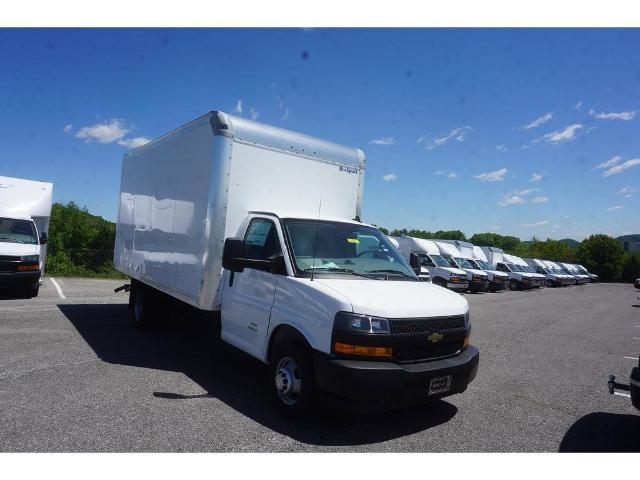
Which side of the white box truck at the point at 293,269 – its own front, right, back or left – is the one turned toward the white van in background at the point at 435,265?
left

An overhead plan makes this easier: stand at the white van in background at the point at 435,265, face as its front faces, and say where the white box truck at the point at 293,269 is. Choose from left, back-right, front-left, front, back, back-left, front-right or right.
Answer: front-right

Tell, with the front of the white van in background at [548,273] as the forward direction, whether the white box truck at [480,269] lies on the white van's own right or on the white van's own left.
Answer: on the white van's own right

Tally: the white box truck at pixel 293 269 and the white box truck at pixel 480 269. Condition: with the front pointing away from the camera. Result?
0

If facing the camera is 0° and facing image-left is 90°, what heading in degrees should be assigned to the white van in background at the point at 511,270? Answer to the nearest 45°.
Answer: approximately 315°

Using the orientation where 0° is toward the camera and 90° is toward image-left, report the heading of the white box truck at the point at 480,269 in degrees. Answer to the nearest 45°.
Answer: approximately 315°

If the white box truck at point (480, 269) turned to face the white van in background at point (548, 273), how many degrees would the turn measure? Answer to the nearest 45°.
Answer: approximately 135° to its left

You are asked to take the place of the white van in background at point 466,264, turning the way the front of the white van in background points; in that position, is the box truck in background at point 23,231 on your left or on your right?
on your right

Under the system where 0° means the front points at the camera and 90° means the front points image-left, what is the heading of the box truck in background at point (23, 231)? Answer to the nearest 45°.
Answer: approximately 0°

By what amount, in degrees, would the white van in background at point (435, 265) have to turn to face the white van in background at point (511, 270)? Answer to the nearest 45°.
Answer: approximately 90° to its left
